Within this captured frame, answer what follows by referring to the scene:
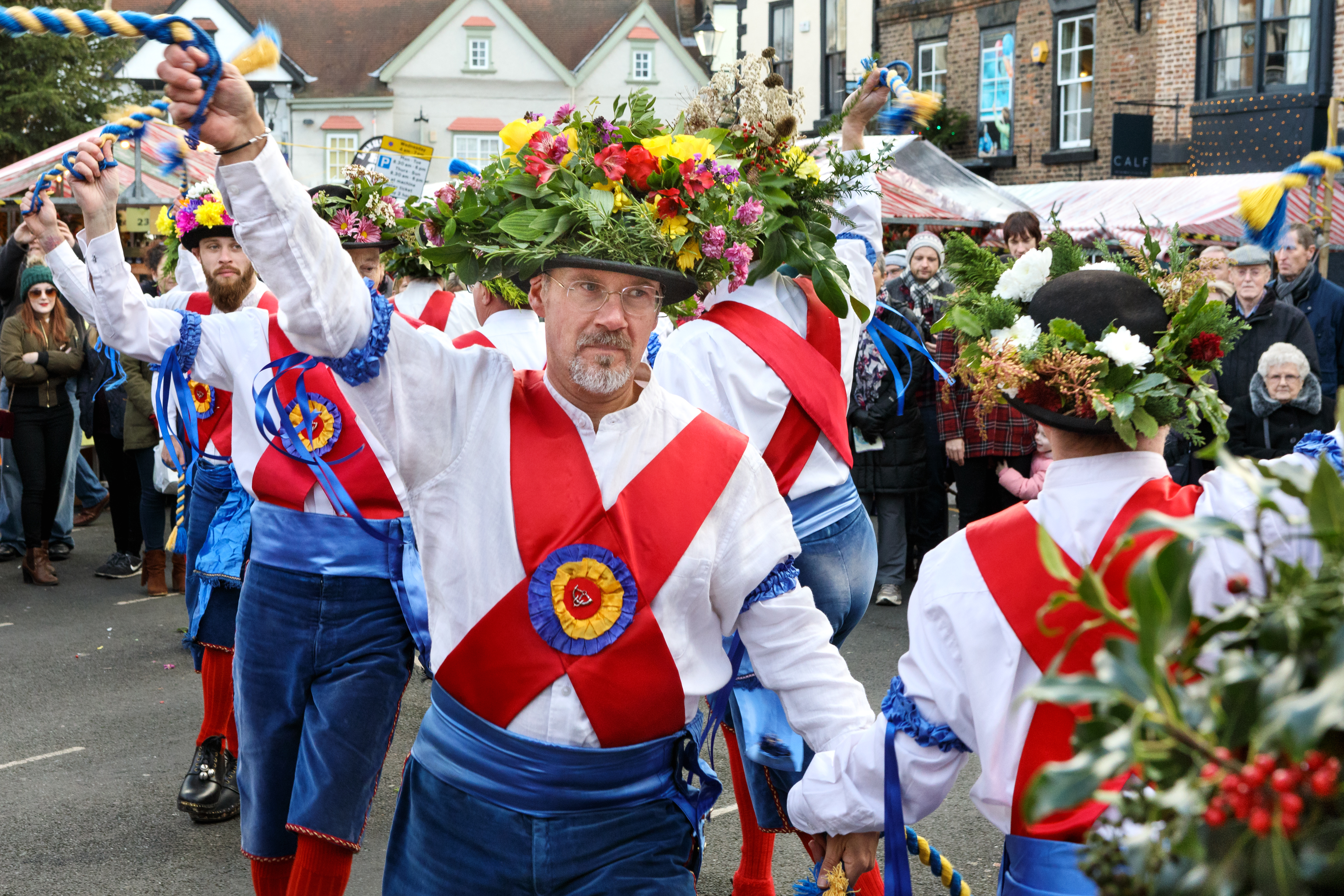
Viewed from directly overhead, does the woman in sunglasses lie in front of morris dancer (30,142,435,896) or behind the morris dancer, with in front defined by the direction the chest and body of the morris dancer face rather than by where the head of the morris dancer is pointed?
behind

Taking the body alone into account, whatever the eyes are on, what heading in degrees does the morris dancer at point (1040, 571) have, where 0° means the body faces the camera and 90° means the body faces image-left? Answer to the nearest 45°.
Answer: approximately 180°

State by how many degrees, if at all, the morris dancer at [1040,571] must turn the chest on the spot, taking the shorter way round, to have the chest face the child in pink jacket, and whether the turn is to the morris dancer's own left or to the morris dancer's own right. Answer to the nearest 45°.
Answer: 0° — they already face them

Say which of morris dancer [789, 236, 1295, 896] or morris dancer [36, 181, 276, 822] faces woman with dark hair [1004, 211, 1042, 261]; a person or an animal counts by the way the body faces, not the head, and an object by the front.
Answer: morris dancer [789, 236, 1295, 896]

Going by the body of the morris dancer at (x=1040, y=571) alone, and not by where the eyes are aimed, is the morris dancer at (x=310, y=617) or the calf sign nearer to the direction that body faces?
the calf sign

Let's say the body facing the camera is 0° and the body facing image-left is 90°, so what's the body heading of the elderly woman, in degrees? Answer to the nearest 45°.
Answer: approximately 0°

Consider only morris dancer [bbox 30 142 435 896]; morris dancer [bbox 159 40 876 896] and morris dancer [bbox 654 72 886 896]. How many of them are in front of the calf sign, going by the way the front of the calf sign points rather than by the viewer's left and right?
3

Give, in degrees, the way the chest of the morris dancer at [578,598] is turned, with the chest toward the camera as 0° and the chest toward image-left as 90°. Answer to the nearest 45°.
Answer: approximately 0°

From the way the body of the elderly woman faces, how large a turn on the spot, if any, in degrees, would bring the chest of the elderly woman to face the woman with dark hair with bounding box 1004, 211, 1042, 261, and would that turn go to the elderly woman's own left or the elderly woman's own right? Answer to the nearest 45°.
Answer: approximately 135° to the elderly woman's own right

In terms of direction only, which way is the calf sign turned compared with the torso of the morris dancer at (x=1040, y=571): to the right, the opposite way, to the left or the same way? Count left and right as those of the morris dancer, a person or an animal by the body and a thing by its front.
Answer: the opposite way

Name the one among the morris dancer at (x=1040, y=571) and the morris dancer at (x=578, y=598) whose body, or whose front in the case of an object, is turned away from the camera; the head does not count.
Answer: the morris dancer at (x=1040, y=571)

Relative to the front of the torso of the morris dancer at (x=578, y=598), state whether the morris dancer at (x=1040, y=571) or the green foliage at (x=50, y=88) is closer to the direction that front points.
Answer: the morris dancer

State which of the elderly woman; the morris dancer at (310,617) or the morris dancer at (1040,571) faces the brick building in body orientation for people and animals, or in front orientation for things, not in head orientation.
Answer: the morris dancer at (1040,571)
